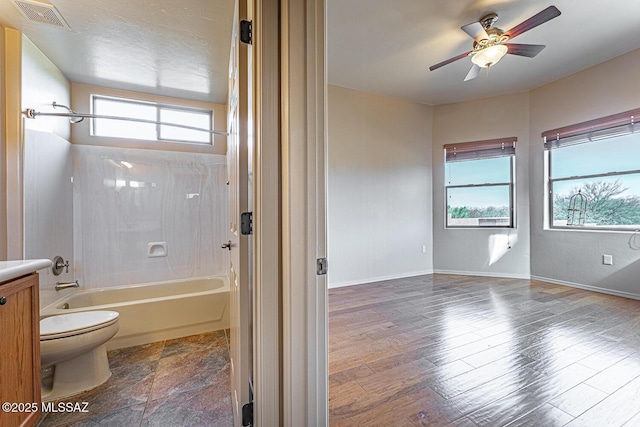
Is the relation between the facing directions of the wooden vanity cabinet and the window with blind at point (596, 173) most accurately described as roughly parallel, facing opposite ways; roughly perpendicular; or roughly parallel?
roughly parallel, facing opposite ways

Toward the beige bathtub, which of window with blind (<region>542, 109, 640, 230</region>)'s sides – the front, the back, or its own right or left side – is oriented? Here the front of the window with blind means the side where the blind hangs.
front

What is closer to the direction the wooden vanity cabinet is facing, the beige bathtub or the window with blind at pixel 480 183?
the window with blind

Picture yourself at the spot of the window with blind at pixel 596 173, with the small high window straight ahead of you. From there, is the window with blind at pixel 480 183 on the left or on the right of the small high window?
right

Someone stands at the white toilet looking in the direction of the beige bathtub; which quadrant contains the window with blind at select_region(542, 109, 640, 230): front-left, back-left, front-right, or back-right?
front-right

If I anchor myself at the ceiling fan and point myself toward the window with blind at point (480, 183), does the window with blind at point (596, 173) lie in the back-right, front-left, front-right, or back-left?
front-right

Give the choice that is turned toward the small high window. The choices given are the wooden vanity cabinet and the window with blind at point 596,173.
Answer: the window with blind

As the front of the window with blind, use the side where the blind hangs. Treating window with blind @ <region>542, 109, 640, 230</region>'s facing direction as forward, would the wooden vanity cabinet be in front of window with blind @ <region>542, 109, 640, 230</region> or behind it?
in front

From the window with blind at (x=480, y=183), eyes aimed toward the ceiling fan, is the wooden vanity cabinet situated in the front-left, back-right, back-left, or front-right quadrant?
front-right

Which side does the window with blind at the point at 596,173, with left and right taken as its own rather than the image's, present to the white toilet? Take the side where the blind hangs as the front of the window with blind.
front

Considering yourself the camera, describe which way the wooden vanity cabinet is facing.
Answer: facing the viewer and to the right of the viewer

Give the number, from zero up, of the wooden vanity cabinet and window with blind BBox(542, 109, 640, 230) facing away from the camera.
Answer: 0

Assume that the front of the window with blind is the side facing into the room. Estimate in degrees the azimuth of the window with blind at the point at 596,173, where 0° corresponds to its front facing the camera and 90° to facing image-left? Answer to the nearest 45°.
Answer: approximately 45°
